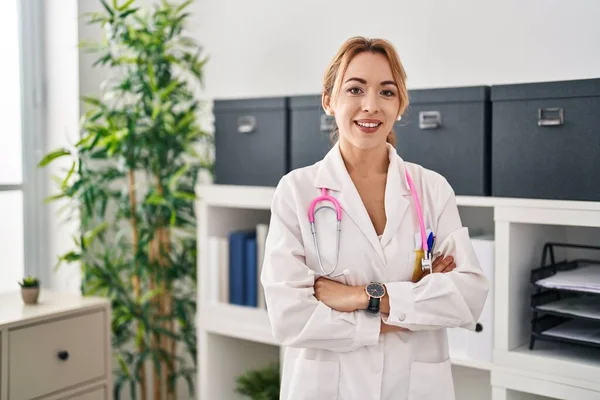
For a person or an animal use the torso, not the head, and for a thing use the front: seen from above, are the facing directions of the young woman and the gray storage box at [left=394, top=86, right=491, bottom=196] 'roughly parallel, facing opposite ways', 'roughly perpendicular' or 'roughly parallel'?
roughly parallel

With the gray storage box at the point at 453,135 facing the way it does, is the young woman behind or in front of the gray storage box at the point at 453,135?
in front

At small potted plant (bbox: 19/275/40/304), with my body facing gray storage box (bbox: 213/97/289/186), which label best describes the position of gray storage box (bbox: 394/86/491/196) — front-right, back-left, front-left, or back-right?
front-right

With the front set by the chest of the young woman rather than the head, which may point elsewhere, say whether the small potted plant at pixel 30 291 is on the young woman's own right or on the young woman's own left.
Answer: on the young woman's own right

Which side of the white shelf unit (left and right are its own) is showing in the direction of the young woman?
front

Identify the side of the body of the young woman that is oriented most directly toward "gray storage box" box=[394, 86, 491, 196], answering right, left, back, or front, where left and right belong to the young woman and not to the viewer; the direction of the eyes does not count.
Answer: back

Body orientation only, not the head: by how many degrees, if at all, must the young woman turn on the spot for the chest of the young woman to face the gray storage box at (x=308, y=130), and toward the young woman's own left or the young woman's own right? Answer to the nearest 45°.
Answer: approximately 180°

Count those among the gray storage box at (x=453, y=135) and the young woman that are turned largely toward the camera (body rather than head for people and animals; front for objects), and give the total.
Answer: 2

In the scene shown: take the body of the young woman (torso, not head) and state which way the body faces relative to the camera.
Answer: toward the camera

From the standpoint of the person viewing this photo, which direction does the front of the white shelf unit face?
facing the viewer and to the left of the viewer

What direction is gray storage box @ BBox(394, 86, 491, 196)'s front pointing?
toward the camera
